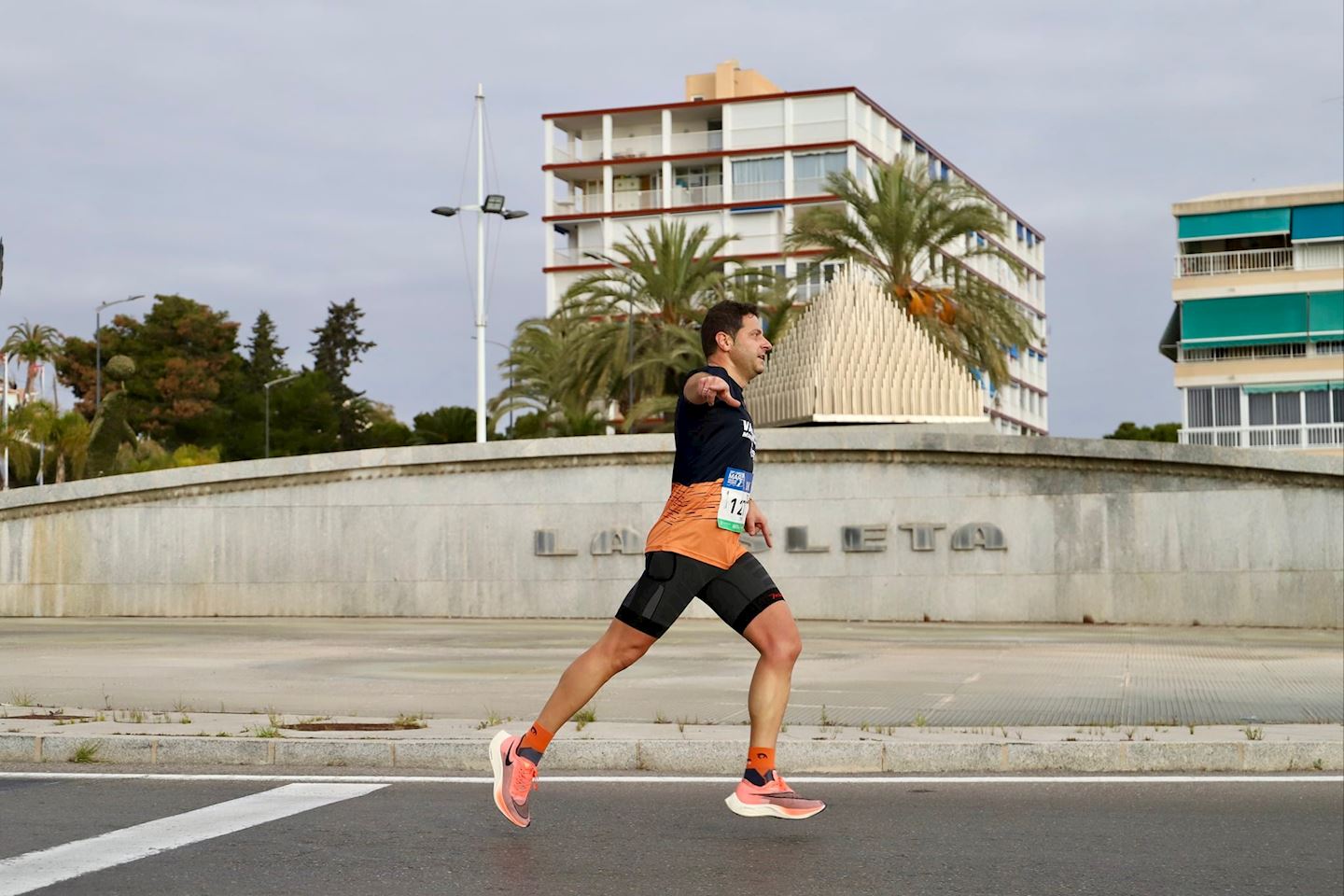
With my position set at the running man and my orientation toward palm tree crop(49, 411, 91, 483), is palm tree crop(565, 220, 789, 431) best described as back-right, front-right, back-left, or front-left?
front-right

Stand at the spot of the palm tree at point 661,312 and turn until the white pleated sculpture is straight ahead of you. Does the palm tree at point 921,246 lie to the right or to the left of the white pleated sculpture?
left

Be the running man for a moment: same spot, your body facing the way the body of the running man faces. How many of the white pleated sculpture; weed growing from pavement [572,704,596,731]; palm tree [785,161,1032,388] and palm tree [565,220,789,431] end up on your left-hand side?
4

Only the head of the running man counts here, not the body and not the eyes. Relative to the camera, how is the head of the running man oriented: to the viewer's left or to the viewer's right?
to the viewer's right

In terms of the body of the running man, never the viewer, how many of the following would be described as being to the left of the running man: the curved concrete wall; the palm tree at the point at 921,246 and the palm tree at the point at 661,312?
3

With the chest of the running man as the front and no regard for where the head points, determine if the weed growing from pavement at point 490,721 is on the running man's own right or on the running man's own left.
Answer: on the running man's own left

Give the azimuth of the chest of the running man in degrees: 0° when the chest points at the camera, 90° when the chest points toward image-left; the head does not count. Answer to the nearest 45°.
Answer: approximately 270°

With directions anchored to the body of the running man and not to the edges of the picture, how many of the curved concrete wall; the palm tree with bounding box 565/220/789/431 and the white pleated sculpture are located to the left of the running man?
3

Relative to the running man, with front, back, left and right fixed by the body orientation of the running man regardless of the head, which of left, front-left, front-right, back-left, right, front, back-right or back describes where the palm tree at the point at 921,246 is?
left

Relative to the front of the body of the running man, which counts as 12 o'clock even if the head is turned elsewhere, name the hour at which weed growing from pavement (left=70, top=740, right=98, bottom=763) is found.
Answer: The weed growing from pavement is roughly at 7 o'clock from the running man.

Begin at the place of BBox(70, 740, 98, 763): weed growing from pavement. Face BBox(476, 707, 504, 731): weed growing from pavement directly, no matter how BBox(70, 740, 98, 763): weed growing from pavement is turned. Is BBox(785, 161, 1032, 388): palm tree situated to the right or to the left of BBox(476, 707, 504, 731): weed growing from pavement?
left

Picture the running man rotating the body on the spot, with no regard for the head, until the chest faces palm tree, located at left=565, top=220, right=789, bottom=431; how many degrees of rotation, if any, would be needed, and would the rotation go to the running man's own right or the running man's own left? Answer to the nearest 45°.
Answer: approximately 90° to the running man's own left

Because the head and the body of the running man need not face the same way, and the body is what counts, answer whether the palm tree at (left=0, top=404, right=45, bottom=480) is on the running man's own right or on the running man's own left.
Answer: on the running man's own left
